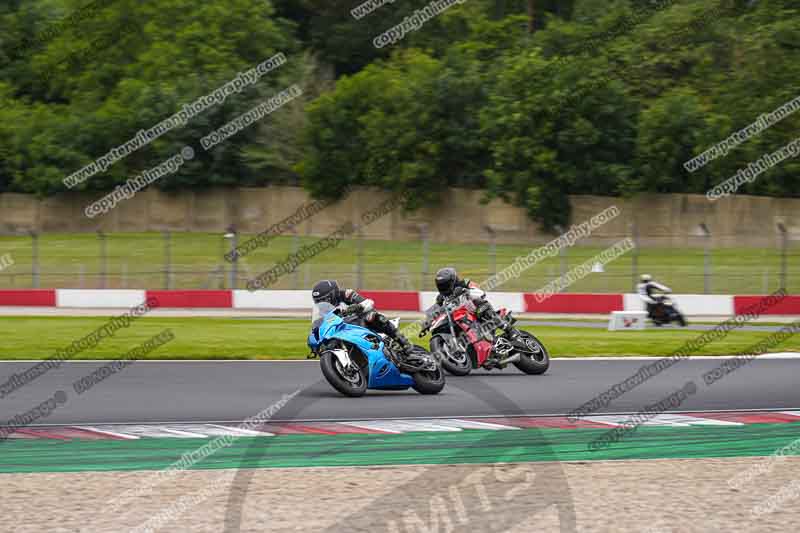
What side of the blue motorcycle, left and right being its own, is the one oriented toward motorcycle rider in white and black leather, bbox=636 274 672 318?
back

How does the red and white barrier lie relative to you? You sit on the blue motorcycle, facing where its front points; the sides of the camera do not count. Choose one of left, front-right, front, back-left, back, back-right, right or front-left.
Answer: back-right

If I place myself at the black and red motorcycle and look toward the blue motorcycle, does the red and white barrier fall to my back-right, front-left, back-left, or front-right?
back-right

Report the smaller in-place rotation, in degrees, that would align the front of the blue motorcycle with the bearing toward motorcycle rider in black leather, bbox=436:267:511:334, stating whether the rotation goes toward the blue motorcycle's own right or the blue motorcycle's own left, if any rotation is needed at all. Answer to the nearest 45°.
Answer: approximately 180°

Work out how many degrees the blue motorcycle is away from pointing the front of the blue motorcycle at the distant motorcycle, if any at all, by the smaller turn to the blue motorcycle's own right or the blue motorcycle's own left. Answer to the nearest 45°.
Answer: approximately 180°

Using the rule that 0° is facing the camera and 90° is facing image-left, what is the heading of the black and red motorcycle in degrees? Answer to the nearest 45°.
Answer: approximately 45°

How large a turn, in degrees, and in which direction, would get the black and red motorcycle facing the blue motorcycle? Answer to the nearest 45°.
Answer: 0° — it already faces it
